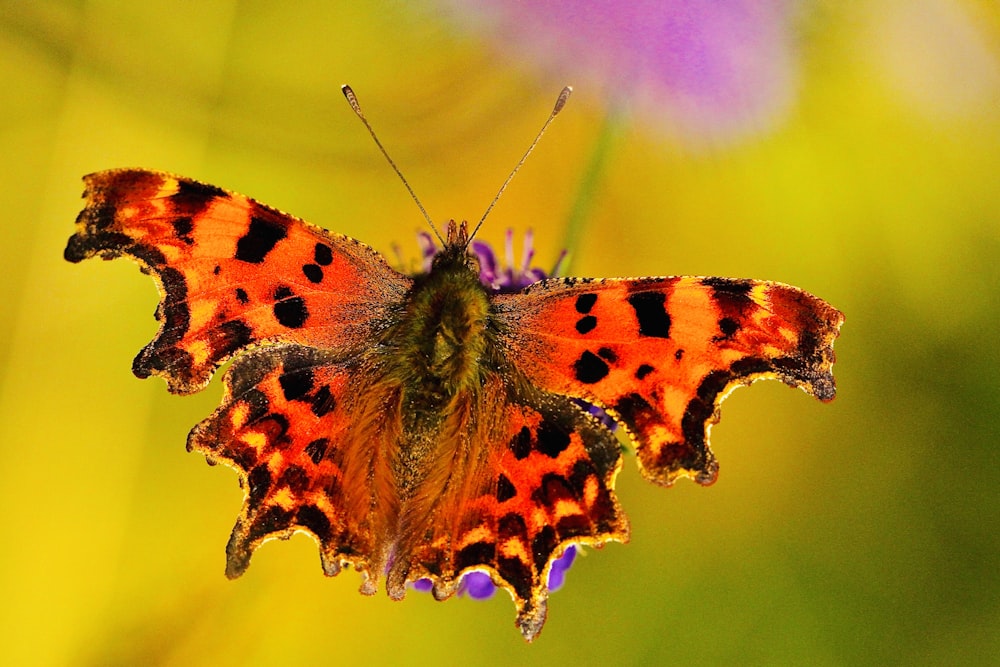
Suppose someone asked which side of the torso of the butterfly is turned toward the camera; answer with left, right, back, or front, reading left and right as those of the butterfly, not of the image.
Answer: back
